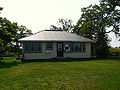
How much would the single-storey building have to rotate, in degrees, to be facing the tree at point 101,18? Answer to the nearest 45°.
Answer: approximately 135° to its left

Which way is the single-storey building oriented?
toward the camera
